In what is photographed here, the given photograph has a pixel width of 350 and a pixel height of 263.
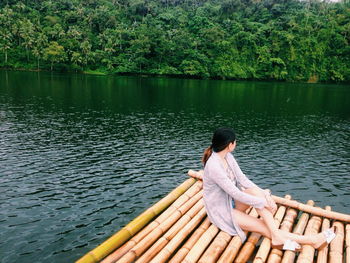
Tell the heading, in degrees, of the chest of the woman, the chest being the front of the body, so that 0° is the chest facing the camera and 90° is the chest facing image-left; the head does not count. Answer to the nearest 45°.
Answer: approximately 270°

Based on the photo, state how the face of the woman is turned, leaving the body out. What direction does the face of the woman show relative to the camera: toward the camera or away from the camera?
away from the camera
